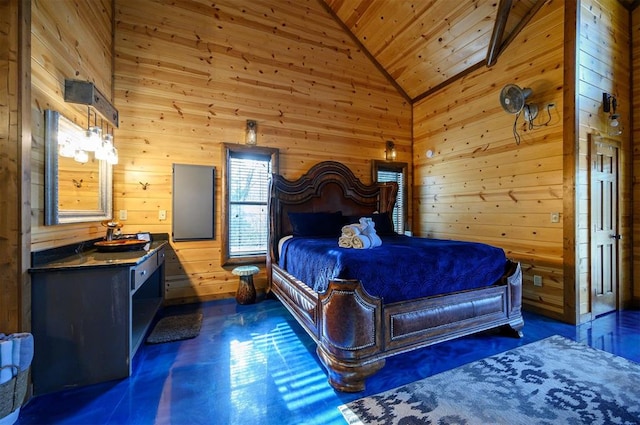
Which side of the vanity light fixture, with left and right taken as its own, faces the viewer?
right

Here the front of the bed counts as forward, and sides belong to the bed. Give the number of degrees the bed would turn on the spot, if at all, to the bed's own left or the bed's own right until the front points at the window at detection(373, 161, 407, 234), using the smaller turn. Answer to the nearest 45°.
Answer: approximately 135° to the bed's own left

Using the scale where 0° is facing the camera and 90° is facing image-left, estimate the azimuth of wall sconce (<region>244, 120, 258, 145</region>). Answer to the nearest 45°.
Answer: approximately 0°

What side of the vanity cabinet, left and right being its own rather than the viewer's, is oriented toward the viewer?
right

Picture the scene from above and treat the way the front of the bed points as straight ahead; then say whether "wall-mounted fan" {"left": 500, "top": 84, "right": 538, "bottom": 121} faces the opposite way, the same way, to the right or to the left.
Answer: to the right
